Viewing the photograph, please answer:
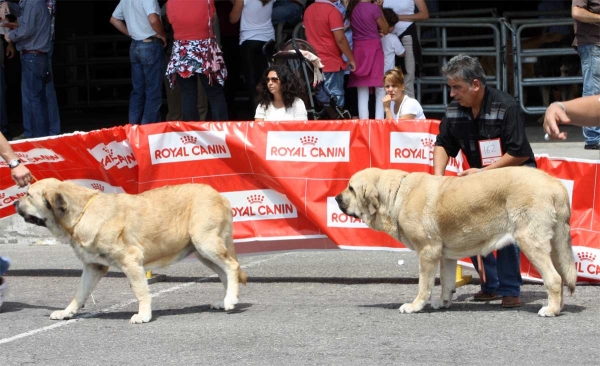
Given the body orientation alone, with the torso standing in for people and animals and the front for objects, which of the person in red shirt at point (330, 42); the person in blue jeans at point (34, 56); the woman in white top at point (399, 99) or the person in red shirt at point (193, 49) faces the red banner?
the woman in white top

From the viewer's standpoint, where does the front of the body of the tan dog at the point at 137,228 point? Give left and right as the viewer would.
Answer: facing to the left of the viewer

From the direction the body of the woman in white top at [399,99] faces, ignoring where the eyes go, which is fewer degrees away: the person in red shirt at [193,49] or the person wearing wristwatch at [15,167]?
the person wearing wristwatch

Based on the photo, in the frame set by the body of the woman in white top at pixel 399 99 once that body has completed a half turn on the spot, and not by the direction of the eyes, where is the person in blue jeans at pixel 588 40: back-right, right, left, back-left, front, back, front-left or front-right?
front

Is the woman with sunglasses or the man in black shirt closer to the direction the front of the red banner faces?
the man in black shirt

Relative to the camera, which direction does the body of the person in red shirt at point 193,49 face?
away from the camera

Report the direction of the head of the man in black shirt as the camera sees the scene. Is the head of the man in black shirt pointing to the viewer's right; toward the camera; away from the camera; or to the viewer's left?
to the viewer's left

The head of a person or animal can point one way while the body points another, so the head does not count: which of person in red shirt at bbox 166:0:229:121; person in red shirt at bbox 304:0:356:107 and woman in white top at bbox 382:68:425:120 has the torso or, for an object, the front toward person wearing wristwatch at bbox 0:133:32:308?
the woman in white top

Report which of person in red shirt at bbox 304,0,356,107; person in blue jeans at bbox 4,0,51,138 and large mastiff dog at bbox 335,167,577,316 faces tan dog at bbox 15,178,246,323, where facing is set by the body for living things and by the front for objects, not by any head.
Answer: the large mastiff dog

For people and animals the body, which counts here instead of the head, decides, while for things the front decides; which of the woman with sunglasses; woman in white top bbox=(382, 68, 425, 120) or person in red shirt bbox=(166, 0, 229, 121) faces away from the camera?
the person in red shirt

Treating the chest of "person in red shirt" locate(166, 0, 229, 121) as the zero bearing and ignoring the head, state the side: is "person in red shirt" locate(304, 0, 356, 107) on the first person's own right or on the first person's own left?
on the first person's own right

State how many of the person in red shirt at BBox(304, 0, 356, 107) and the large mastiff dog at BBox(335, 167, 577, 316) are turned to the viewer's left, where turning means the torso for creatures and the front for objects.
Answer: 1

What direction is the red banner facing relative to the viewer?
toward the camera

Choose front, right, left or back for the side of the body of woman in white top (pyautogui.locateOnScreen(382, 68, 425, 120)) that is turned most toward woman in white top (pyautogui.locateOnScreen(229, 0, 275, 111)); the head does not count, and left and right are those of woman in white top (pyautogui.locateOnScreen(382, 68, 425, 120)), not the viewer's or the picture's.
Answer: right

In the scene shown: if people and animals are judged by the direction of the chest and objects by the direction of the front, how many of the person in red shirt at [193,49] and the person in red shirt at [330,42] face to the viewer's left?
0

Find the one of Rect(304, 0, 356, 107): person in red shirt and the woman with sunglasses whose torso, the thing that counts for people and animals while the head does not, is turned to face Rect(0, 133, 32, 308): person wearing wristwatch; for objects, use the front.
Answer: the woman with sunglasses

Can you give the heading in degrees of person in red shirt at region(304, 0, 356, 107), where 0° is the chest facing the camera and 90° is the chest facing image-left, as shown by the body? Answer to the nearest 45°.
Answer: approximately 225°

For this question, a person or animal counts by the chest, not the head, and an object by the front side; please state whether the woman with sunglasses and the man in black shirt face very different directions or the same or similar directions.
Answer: same or similar directions

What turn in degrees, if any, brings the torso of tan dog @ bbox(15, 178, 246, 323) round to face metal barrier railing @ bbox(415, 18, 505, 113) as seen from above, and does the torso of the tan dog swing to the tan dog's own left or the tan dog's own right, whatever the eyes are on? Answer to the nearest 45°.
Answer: approximately 135° to the tan dog's own right
